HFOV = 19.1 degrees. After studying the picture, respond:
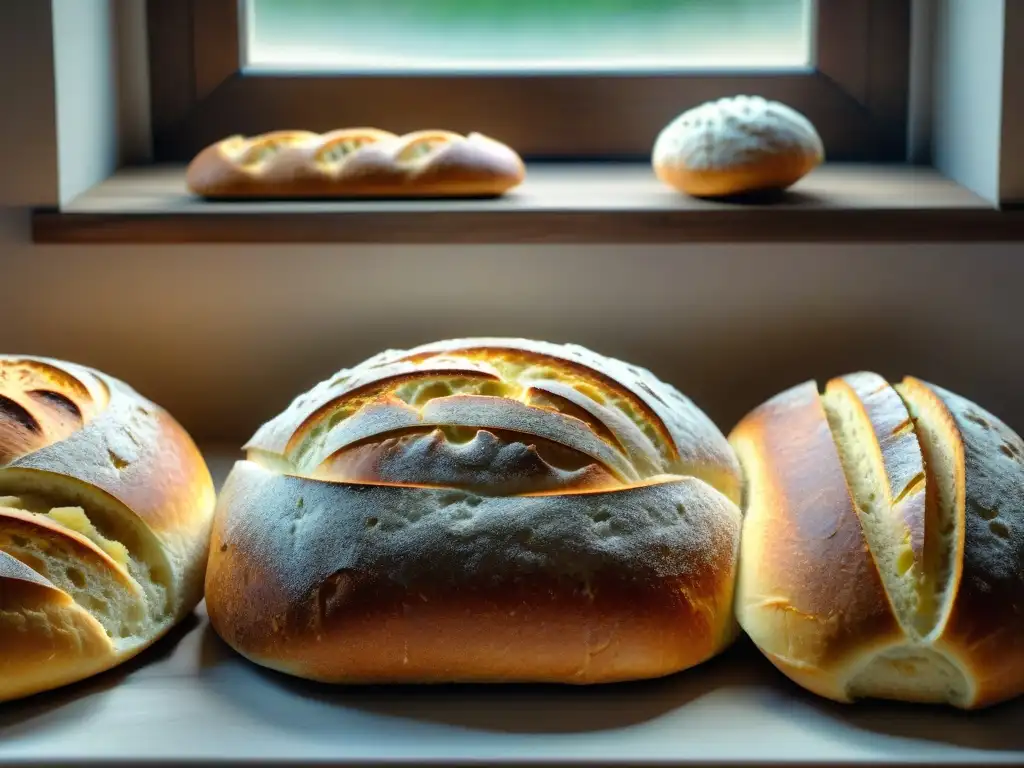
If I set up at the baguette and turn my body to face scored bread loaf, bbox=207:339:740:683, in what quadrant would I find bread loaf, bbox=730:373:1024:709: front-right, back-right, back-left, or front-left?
front-left

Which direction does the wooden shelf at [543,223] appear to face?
toward the camera
